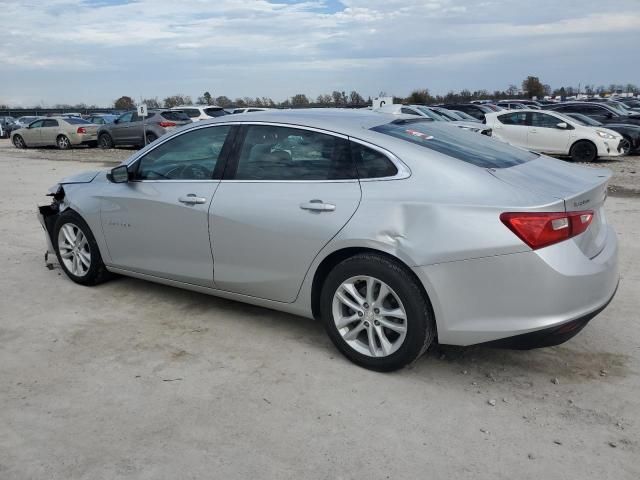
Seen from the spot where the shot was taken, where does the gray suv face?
facing away from the viewer and to the left of the viewer

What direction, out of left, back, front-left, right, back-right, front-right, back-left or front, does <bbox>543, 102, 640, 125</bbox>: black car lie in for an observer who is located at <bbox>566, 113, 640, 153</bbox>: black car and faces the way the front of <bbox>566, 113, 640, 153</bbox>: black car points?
back-left

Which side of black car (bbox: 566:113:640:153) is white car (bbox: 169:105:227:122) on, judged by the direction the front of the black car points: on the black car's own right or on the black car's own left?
on the black car's own right

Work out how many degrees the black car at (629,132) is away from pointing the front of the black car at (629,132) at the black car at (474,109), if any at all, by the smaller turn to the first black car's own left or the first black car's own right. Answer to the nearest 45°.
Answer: approximately 180°

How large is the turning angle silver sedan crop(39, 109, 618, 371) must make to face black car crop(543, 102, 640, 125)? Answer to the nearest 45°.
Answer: approximately 90° to its right

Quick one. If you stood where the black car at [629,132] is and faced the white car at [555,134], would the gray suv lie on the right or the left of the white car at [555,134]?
right

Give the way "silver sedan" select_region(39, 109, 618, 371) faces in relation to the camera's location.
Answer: facing away from the viewer and to the left of the viewer

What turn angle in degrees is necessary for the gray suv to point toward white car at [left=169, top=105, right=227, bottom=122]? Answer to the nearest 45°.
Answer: approximately 135° to its right

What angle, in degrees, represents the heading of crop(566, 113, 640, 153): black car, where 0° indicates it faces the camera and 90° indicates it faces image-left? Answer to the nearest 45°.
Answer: approximately 315°
